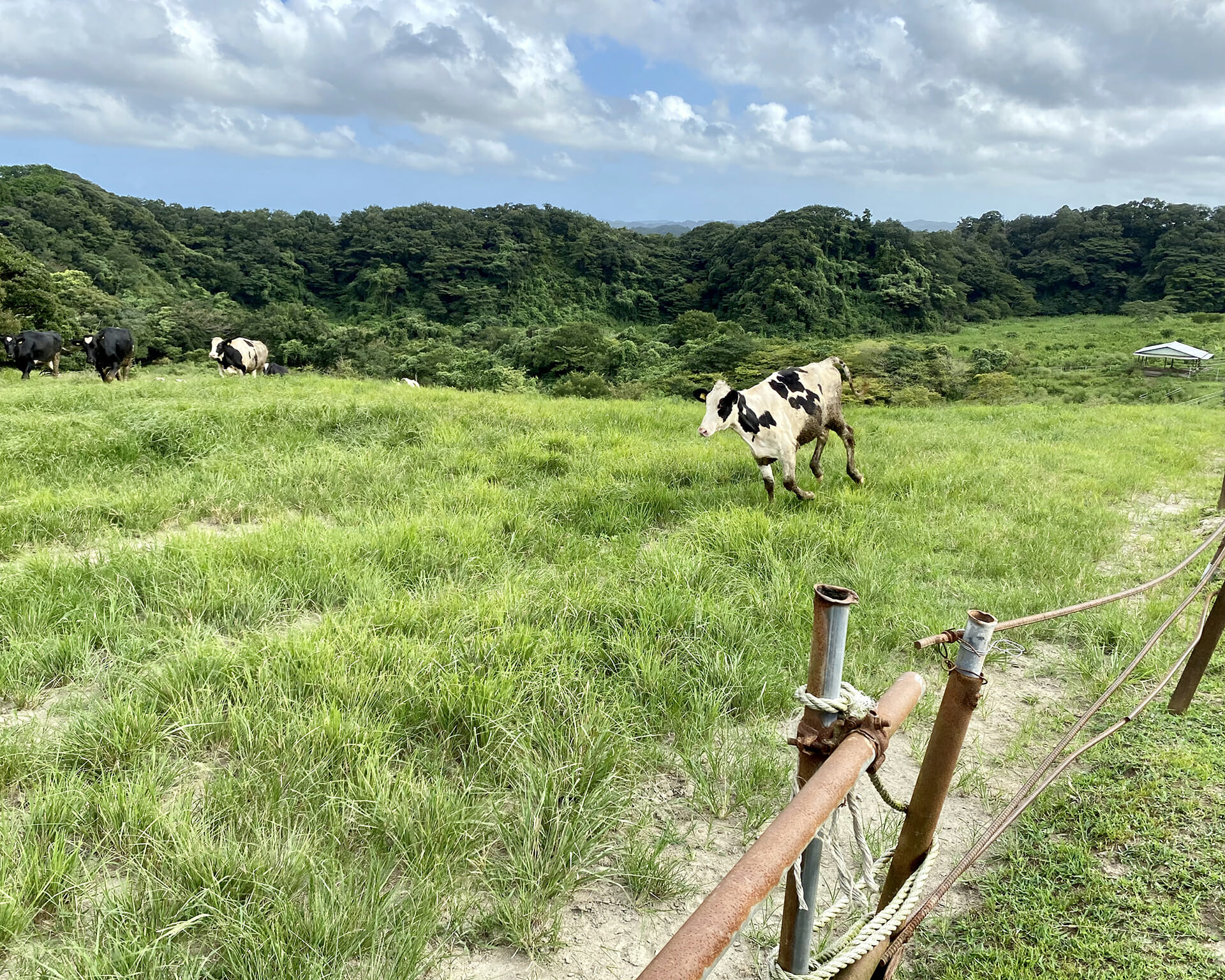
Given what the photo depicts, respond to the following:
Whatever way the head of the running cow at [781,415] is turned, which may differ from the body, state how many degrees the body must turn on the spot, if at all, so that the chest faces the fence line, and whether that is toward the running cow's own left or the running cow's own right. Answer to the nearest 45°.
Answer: approximately 45° to the running cow's own left

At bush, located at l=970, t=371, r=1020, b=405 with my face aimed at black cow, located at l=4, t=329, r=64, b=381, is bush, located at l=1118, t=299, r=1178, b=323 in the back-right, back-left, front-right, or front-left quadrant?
back-right

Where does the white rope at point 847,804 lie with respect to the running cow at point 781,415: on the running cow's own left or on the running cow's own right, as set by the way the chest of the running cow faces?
on the running cow's own left

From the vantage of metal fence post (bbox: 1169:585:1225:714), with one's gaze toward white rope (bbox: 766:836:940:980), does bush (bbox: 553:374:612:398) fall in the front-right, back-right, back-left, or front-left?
back-right

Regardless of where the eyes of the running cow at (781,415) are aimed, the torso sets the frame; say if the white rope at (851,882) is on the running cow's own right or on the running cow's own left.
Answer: on the running cow's own left

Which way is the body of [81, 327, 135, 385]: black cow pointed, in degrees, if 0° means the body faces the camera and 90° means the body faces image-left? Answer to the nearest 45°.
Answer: approximately 45°

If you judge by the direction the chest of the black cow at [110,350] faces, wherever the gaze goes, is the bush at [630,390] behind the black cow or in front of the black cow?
behind
